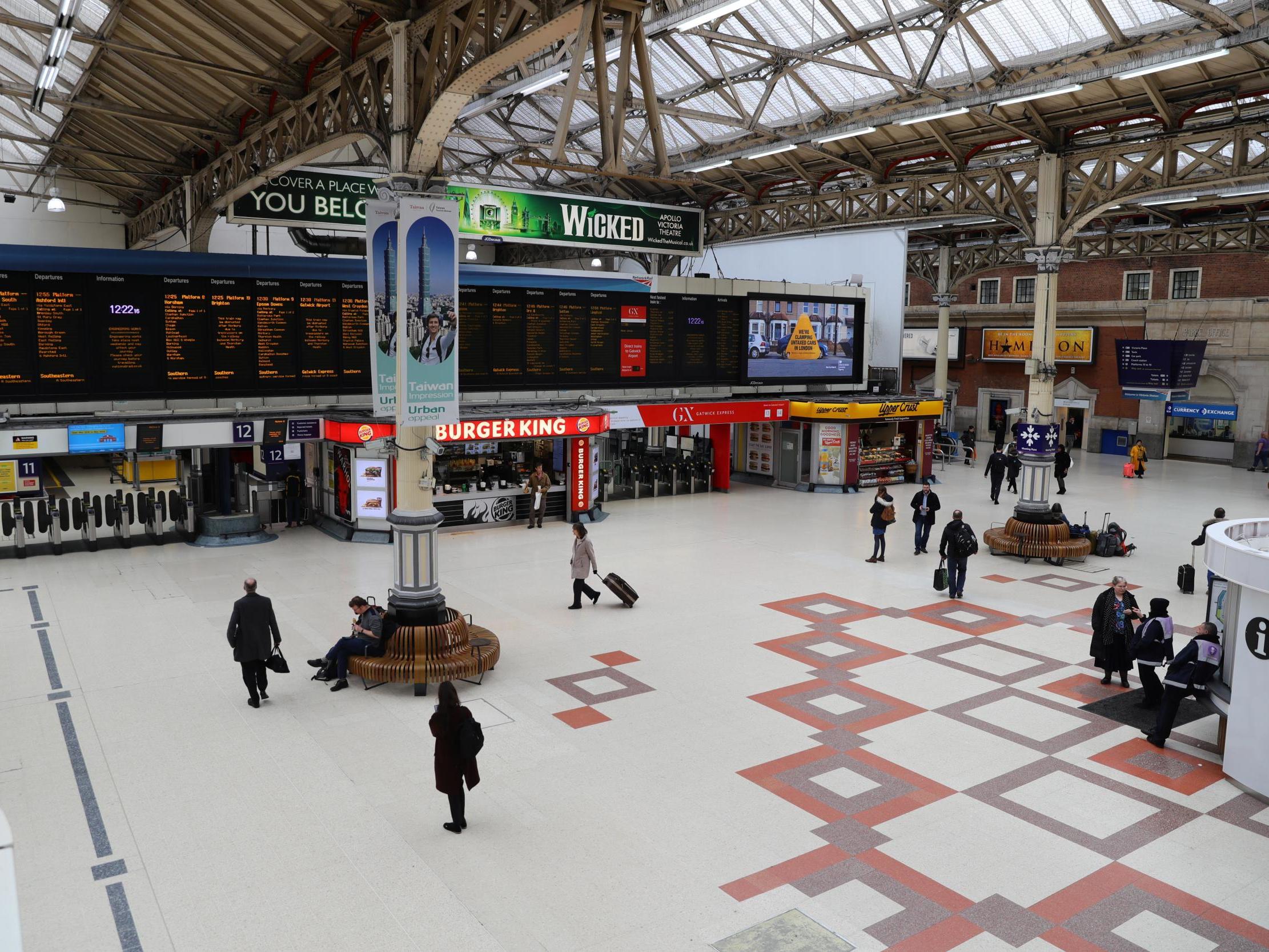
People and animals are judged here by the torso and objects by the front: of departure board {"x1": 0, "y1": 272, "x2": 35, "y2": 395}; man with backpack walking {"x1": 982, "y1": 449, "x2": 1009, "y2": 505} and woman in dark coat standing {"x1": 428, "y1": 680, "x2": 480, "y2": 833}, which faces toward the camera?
the departure board

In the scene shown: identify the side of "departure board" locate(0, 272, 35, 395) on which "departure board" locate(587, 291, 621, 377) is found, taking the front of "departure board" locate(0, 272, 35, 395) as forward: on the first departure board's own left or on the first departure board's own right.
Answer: on the first departure board's own left

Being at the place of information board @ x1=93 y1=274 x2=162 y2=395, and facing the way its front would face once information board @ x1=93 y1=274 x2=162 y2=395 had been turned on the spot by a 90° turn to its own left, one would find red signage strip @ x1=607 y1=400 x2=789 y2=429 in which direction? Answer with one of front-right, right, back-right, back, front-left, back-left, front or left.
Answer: front

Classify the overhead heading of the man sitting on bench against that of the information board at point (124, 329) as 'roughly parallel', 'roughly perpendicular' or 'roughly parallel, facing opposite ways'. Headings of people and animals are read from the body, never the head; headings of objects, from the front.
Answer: roughly perpendicular

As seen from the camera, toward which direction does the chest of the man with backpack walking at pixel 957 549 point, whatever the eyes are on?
away from the camera

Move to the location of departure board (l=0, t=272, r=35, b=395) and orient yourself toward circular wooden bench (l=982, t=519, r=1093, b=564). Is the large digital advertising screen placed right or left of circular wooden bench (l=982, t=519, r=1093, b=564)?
left

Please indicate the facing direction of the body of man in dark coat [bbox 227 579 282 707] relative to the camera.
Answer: away from the camera

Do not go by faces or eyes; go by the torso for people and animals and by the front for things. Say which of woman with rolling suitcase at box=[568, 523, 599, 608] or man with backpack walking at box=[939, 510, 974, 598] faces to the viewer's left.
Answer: the woman with rolling suitcase

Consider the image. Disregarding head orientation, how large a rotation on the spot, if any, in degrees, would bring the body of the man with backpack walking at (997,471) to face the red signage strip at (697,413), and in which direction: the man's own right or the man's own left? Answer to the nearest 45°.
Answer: approximately 90° to the man's own left

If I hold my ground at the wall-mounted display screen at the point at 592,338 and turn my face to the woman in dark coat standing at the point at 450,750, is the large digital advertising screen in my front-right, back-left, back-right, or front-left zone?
back-left

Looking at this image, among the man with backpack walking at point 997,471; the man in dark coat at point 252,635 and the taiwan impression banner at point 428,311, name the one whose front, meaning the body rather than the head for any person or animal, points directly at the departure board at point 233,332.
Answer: the man in dark coat

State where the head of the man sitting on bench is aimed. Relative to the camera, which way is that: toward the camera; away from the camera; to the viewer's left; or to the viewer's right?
to the viewer's left
